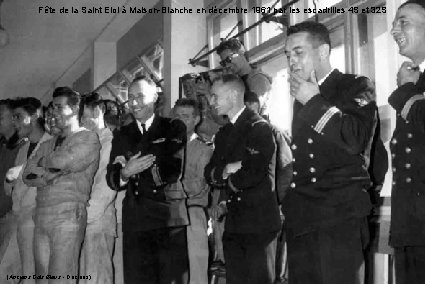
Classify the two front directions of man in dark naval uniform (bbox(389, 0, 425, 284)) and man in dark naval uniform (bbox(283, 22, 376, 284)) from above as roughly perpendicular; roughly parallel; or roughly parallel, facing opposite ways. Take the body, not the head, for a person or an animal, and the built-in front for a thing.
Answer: roughly parallel

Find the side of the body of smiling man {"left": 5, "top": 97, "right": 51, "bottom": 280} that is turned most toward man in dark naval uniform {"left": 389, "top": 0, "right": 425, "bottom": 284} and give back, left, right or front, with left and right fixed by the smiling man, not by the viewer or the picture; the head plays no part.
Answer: left

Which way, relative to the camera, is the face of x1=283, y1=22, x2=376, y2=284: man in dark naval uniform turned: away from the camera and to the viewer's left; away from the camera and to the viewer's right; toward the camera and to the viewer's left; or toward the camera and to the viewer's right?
toward the camera and to the viewer's left

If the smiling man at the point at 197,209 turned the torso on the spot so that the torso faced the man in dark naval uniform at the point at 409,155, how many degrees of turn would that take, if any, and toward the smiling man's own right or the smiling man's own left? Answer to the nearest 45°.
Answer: approximately 45° to the smiling man's own left

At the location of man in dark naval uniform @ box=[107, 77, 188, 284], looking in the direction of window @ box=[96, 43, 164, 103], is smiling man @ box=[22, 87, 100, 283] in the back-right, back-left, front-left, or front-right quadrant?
front-left

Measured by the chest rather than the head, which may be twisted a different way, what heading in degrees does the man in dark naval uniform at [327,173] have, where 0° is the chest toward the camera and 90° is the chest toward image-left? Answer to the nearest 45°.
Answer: approximately 45°

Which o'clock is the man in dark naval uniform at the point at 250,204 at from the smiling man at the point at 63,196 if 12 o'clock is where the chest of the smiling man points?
The man in dark naval uniform is roughly at 9 o'clock from the smiling man.

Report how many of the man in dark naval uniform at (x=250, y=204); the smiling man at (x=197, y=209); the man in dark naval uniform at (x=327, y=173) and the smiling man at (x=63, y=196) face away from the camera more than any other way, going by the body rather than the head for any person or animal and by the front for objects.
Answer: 0

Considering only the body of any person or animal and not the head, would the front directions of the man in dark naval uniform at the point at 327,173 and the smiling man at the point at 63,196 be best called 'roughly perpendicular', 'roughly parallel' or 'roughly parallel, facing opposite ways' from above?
roughly parallel

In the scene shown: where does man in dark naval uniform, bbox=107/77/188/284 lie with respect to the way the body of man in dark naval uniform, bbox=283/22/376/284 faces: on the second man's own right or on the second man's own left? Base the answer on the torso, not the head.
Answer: on the second man's own right

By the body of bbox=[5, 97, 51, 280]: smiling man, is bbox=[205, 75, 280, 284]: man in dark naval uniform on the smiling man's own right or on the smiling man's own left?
on the smiling man's own left

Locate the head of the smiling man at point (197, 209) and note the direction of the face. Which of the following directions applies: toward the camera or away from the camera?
toward the camera

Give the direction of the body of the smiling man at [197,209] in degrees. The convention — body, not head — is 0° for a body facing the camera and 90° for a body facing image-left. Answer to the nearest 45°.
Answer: approximately 45°

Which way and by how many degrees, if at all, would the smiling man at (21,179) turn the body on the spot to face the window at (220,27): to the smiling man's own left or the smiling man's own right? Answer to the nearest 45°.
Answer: approximately 180°

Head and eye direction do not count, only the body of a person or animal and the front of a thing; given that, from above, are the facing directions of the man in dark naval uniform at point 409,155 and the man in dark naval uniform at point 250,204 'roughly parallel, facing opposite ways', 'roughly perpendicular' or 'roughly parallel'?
roughly parallel

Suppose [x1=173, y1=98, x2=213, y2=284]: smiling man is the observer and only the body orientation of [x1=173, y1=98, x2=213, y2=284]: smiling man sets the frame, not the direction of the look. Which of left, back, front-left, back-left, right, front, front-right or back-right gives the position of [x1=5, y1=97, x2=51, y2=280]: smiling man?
front-right
